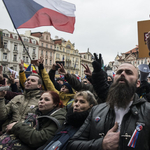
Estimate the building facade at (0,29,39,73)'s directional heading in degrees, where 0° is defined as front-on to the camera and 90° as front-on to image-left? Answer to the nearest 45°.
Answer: approximately 315°

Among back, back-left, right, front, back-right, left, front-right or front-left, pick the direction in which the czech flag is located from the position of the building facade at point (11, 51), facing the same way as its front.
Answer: front-right

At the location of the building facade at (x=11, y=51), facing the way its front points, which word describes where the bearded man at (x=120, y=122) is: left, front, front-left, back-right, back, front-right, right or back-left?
front-right
